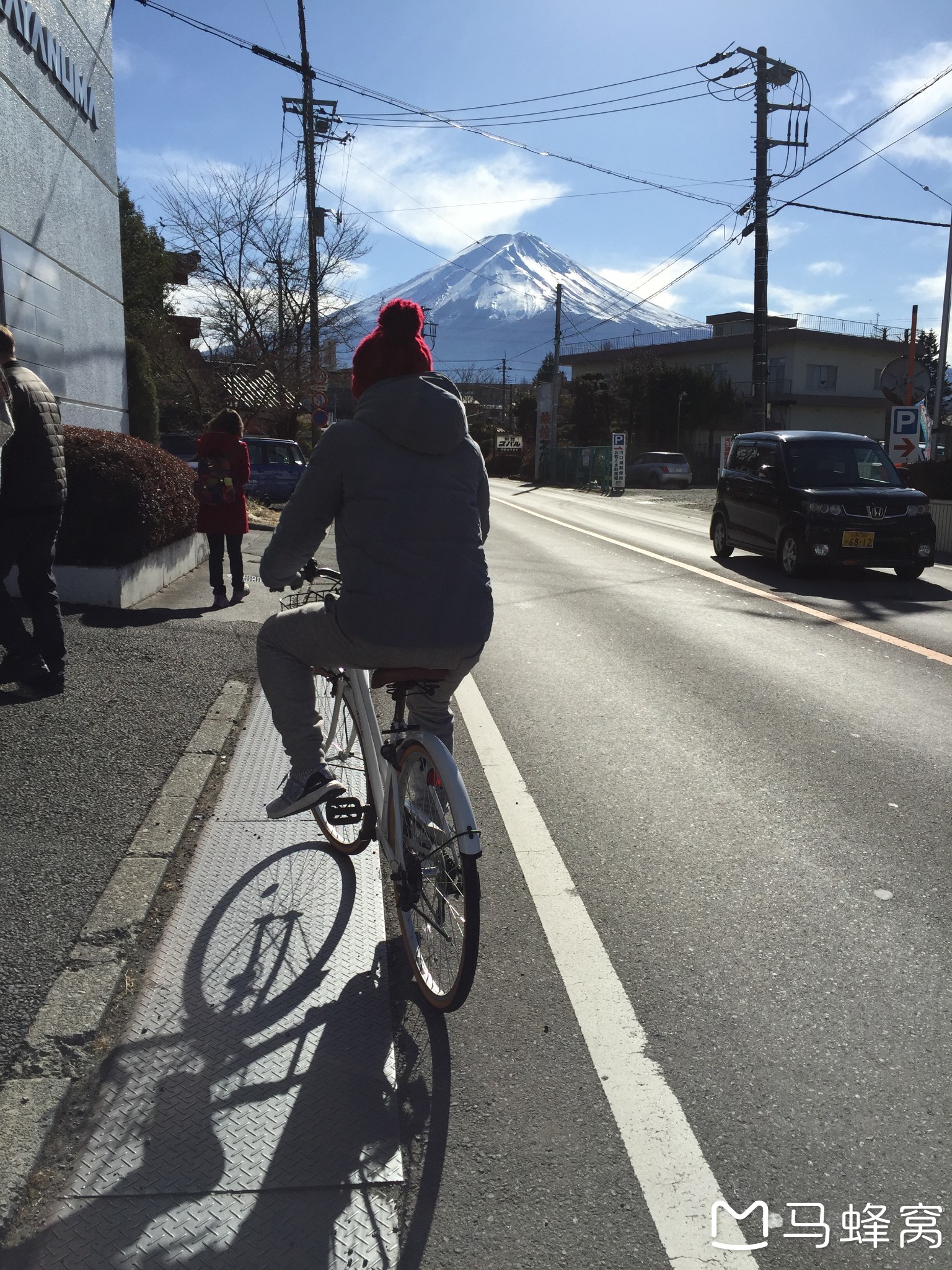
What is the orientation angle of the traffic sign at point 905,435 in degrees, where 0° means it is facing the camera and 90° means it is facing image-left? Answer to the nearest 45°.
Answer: approximately 0°

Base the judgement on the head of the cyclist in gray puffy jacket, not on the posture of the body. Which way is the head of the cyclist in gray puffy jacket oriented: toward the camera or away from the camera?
away from the camera

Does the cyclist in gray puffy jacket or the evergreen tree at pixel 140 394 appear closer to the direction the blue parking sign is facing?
the cyclist in gray puffy jacket
